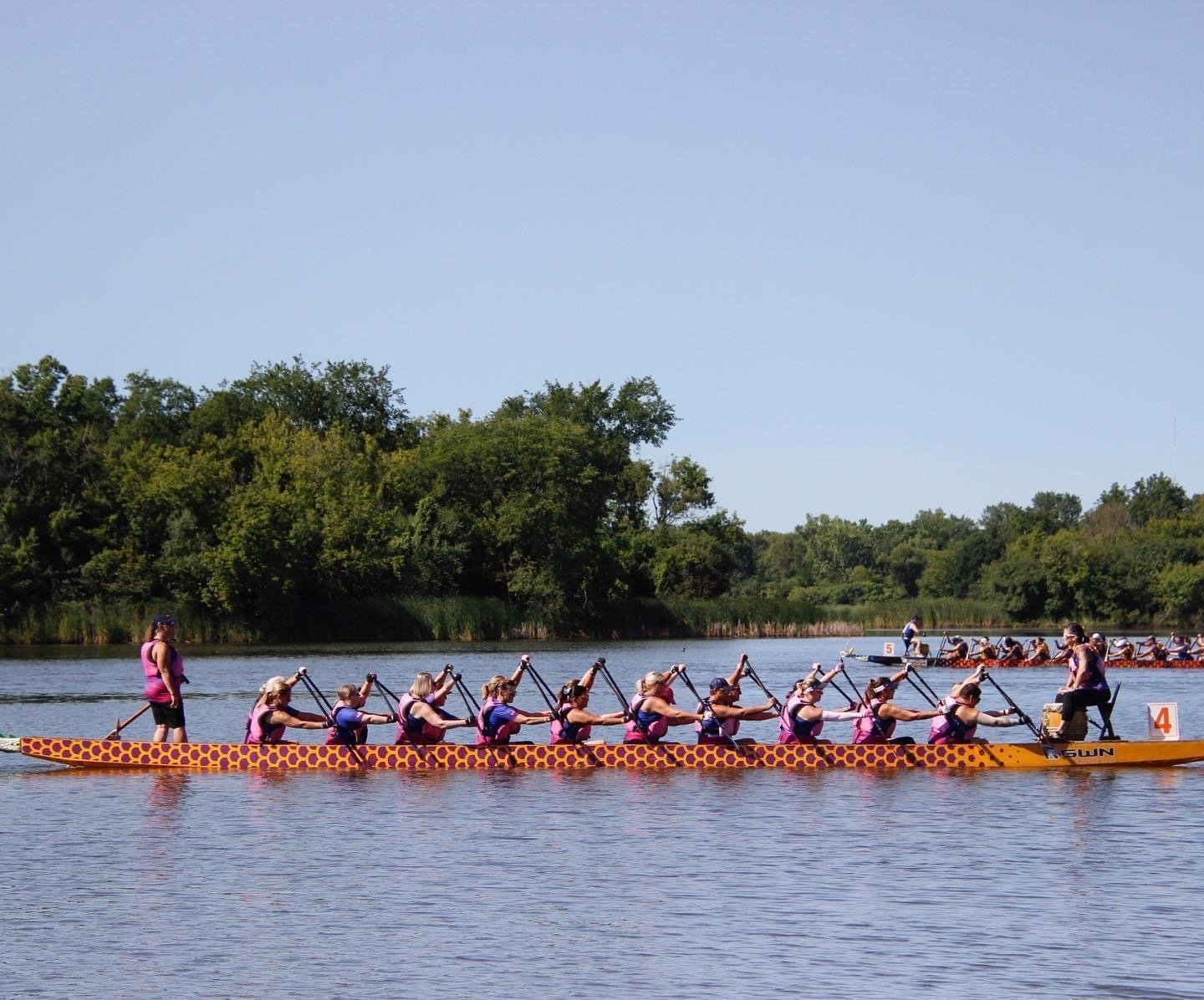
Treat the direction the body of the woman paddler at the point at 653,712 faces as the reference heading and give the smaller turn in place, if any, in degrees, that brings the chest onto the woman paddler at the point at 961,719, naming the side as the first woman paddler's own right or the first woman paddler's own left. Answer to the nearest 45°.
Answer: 0° — they already face them

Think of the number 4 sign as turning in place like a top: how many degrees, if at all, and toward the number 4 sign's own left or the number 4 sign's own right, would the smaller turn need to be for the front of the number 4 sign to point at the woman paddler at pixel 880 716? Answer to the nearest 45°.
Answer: approximately 90° to the number 4 sign's own right

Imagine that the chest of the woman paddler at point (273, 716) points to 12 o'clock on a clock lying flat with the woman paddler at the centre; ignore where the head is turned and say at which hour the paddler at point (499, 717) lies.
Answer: The paddler is roughly at 12 o'clock from the woman paddler.

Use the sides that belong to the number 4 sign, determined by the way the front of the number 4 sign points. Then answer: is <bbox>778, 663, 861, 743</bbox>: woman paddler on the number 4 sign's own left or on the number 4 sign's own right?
on the number 4 sign's own right

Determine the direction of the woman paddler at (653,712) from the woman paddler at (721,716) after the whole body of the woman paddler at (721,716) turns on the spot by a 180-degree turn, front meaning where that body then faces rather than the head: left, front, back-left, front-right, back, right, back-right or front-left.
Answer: front

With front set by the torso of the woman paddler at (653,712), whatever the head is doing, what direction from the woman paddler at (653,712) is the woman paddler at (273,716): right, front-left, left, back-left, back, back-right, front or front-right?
back

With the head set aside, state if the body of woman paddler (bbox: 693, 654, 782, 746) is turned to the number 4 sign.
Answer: yes

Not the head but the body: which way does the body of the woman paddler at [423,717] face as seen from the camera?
to the viewer's right

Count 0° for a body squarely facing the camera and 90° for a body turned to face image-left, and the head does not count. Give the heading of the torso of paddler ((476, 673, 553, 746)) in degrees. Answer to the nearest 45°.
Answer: approximately 270°

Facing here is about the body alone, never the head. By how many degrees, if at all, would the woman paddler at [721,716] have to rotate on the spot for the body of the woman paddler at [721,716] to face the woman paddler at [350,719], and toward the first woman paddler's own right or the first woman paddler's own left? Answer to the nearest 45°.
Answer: approximately 180°

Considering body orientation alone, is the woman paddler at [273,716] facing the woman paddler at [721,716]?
yes

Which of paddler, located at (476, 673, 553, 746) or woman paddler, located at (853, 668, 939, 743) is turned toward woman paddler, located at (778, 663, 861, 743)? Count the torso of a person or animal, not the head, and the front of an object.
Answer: the paddler

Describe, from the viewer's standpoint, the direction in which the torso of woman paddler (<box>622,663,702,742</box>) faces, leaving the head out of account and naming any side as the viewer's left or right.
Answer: facing to the right of the viewer

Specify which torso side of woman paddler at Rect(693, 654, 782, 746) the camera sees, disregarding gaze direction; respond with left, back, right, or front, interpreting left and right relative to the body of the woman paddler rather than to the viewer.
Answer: right

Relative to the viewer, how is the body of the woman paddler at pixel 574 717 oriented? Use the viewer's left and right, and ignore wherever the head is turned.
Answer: facing to the right of the viewer

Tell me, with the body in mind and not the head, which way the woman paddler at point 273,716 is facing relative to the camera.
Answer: to the viewer's right
